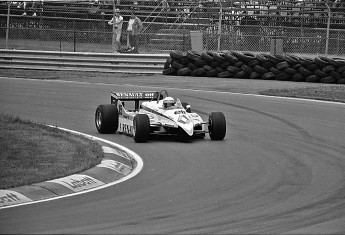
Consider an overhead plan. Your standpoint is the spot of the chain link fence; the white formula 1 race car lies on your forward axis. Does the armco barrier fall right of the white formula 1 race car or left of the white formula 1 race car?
right

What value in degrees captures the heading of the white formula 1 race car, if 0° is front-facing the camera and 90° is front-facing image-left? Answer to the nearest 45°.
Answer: approximately 315°

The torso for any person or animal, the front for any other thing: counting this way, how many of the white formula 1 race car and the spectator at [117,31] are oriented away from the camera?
0

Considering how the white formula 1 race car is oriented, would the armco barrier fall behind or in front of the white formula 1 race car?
behind

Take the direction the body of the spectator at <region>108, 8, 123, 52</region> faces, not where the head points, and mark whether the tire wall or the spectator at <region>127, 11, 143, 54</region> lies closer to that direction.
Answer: the tire wall

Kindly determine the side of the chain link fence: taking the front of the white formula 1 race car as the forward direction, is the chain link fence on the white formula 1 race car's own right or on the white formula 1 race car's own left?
on the white formula 1 race car's own left

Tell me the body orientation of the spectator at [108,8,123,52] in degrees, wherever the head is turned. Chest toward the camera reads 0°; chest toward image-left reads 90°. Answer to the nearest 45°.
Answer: approximately 0°

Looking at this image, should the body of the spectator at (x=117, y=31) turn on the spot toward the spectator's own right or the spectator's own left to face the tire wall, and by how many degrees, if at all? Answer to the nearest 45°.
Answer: approximately 45° to the spectator's own left

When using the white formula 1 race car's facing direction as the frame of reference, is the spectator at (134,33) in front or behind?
behind

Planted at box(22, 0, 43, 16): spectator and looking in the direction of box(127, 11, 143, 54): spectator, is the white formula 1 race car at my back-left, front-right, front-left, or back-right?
front-right

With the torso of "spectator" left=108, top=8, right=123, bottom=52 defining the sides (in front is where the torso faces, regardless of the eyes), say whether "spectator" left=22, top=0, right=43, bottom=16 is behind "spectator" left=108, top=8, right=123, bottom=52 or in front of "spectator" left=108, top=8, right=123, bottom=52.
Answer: behind

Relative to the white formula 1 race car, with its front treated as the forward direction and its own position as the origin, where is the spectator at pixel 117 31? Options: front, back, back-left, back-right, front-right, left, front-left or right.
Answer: back-left
